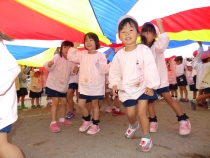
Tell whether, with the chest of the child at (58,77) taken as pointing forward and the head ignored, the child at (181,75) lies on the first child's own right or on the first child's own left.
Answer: on the first child's own left

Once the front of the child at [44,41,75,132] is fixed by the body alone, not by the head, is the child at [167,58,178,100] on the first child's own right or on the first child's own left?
on the first child's own left

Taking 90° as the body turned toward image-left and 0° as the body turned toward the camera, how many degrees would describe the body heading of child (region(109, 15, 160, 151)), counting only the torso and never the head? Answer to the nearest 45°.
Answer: approximately 0°

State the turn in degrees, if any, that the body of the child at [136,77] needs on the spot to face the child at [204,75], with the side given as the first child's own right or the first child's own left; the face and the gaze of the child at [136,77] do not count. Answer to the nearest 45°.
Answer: approximately 135° to the first child's own left

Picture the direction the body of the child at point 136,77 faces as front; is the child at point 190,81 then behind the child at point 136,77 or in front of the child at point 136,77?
behind

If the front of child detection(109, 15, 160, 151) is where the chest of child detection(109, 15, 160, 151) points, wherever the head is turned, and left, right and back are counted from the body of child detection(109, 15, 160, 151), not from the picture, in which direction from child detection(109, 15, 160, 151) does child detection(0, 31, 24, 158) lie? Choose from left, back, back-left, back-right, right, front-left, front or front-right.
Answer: front-right

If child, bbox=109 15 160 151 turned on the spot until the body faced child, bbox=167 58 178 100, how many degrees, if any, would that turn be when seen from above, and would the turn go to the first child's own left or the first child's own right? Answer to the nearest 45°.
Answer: approximately 180°

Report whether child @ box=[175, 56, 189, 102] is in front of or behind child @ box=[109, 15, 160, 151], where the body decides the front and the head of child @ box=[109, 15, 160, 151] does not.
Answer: behind
